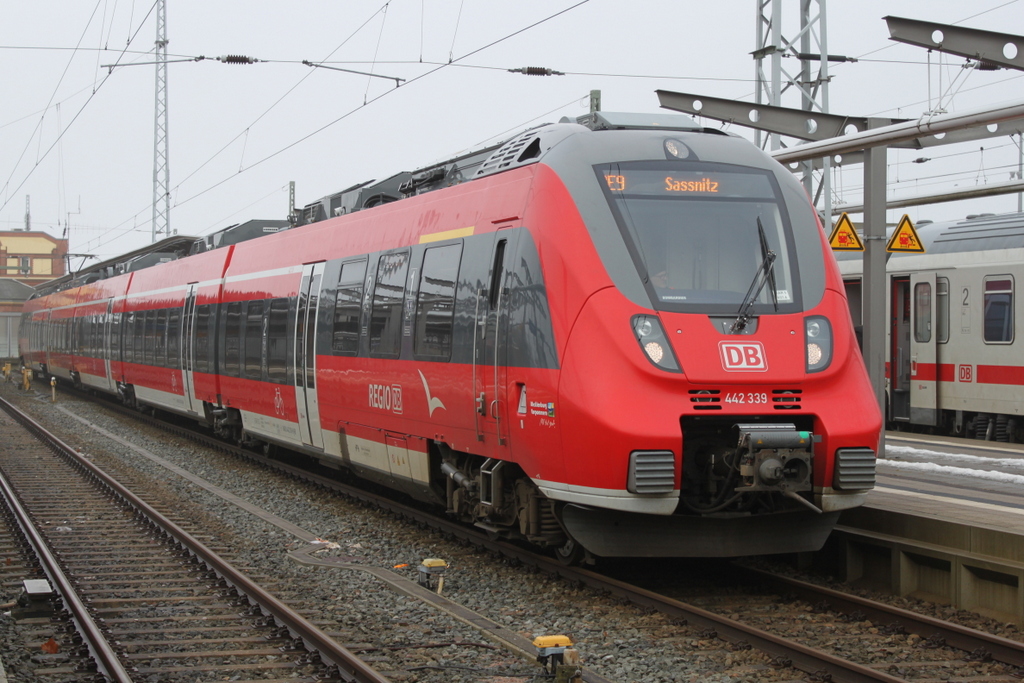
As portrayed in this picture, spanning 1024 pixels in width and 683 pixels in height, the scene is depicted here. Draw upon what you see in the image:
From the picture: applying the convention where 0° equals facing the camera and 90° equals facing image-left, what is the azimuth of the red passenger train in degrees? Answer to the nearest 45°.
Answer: approximately 315°

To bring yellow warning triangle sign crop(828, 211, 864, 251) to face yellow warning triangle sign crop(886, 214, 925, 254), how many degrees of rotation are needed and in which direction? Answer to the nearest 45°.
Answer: approximately 90° to its left

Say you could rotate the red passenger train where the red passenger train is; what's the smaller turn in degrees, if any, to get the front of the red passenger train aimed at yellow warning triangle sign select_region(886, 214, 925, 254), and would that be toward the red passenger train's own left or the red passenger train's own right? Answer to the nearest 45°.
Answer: approximately 90° to the red passenger train's own left

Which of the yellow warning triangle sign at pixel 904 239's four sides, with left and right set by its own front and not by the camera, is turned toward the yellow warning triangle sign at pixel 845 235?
right

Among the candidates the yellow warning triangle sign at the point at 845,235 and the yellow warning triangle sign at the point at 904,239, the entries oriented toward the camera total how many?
2

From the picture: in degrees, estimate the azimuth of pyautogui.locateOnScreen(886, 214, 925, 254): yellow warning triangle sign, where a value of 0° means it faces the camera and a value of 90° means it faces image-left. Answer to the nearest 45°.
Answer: approximately 0°

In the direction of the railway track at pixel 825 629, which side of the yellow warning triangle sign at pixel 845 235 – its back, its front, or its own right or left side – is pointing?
front

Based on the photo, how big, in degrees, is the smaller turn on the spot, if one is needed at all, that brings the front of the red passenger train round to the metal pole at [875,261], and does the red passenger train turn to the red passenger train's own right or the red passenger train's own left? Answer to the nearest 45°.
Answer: approximately 90° to the red passenger train's own left

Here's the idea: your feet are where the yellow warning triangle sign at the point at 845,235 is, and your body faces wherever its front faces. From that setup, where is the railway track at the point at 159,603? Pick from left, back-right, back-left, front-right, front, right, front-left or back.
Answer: front-right

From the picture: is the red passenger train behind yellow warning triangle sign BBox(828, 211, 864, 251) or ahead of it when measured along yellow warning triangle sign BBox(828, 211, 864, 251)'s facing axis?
behind

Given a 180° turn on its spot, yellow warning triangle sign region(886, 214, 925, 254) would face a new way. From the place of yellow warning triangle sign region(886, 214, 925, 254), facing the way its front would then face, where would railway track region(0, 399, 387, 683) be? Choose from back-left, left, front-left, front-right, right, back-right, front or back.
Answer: back-left
